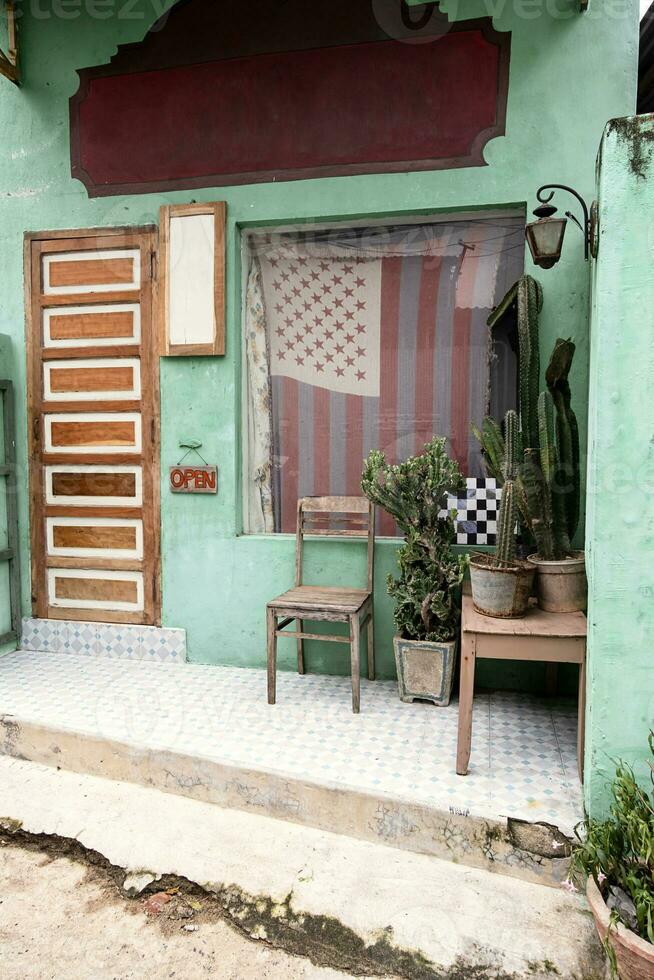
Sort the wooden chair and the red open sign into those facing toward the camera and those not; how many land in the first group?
2

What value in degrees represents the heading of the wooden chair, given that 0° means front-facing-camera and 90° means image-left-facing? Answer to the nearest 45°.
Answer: approximately 0°

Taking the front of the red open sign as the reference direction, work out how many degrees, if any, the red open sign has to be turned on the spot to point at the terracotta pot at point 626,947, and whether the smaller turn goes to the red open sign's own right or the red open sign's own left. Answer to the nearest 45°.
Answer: approximately 45° to the red open sign's own left

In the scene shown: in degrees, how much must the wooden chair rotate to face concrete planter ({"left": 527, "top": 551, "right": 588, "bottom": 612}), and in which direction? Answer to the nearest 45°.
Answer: approximately 45° to its left

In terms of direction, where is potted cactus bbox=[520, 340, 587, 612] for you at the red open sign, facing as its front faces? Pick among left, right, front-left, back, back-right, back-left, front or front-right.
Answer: front-left

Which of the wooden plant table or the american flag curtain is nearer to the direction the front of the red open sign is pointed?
the wooden plant table

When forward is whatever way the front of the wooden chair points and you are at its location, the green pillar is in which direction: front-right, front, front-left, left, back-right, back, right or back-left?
front-left

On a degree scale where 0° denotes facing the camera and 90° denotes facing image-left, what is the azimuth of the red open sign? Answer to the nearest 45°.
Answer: approximately 0°

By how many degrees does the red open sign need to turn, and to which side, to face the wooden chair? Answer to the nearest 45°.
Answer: approximately 45° to its left

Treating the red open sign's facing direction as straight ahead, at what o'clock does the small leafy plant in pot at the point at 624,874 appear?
The small leafy plant in pot is roughly at 11 o'clock from the red open sign.

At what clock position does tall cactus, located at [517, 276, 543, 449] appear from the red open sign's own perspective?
The tall cactus is roughly at 10 o'clock from the red open sign.
